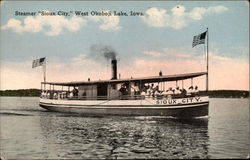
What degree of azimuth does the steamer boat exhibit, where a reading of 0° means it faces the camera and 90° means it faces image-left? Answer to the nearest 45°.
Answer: approximately 315°
